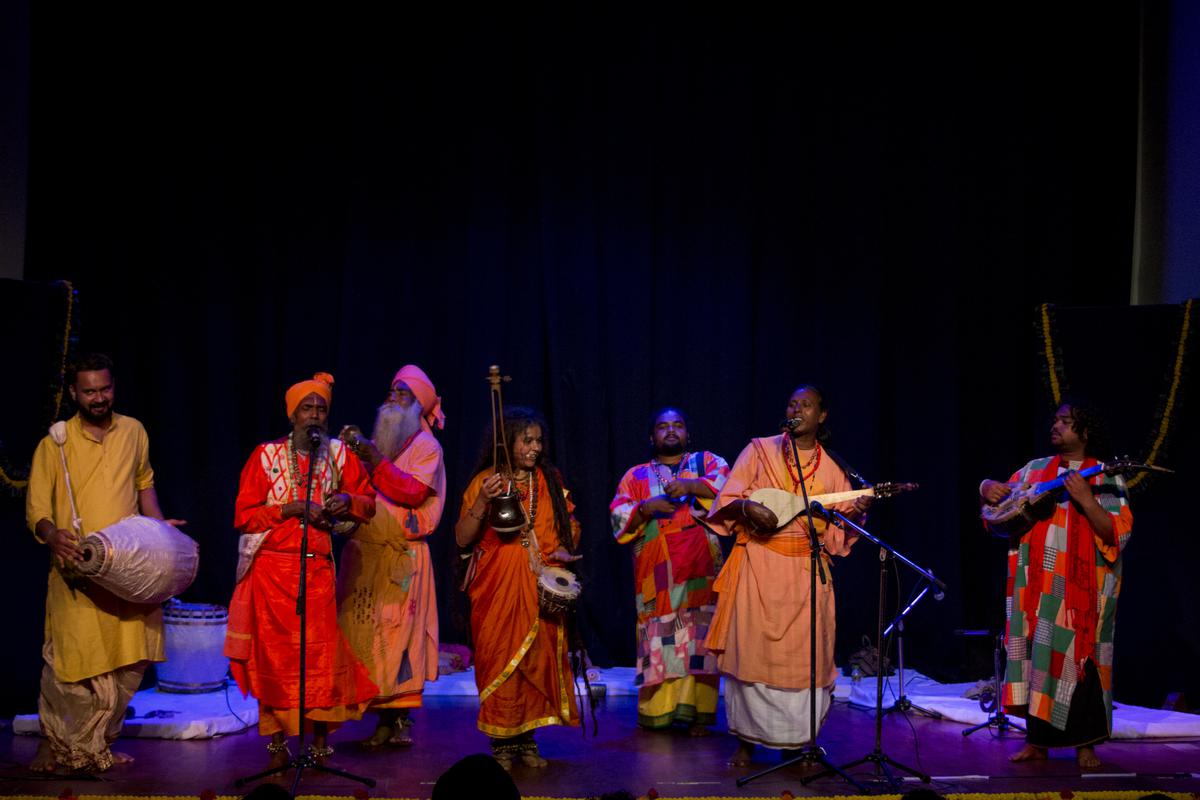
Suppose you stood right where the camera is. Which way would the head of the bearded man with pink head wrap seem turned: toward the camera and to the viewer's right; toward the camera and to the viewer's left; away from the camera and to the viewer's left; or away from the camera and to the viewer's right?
toward the camera and to the viewer's left

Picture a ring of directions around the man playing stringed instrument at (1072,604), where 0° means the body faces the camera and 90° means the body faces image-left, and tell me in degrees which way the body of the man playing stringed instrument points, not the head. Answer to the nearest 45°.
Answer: approximately 45°

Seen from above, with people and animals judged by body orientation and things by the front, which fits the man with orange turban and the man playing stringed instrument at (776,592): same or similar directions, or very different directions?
same or similar directions

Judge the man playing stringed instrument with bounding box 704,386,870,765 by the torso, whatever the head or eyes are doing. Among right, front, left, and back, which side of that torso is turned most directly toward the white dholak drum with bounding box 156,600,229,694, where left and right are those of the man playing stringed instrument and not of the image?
right

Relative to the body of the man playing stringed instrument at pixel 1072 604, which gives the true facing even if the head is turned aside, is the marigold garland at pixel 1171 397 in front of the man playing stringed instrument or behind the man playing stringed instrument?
behind

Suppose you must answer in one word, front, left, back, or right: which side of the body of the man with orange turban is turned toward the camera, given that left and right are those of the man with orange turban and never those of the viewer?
front

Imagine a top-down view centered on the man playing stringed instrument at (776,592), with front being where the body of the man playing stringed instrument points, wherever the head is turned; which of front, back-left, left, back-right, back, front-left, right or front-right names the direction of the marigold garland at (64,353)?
right

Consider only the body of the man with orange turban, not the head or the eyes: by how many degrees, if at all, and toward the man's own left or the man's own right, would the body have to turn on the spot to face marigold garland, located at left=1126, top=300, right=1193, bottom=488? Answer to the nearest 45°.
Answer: approximately 90° to the man's own left

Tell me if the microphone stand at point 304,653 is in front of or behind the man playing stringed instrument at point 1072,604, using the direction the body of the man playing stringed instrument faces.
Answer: in front

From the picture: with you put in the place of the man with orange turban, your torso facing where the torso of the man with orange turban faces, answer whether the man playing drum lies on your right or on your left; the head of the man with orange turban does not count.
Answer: on your right

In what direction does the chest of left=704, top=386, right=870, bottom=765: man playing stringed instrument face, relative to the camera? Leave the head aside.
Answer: toward the camera

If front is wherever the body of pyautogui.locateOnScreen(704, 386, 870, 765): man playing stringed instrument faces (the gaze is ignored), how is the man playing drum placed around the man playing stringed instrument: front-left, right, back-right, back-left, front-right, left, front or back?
right

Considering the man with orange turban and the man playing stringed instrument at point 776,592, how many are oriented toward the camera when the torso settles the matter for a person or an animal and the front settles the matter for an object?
2

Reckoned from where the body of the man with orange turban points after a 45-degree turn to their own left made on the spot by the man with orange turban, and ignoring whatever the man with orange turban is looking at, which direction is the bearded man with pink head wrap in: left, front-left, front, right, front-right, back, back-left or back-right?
left
